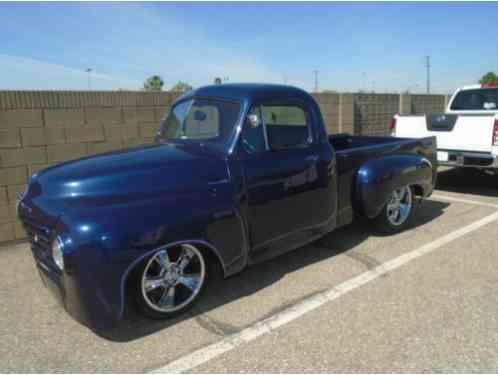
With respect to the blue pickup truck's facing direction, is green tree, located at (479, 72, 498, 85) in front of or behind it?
behind

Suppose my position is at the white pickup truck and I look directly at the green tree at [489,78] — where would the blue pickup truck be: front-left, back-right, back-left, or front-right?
back-left

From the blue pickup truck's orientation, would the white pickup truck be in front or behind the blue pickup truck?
behind

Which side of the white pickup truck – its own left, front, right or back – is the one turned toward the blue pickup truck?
back

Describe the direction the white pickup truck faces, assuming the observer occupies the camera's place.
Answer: facing away from the viewer and to the right of the viewer

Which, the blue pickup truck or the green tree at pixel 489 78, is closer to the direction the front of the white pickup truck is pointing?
the green tree

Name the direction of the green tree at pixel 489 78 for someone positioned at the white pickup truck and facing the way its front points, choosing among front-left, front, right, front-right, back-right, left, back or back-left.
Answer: front-left
